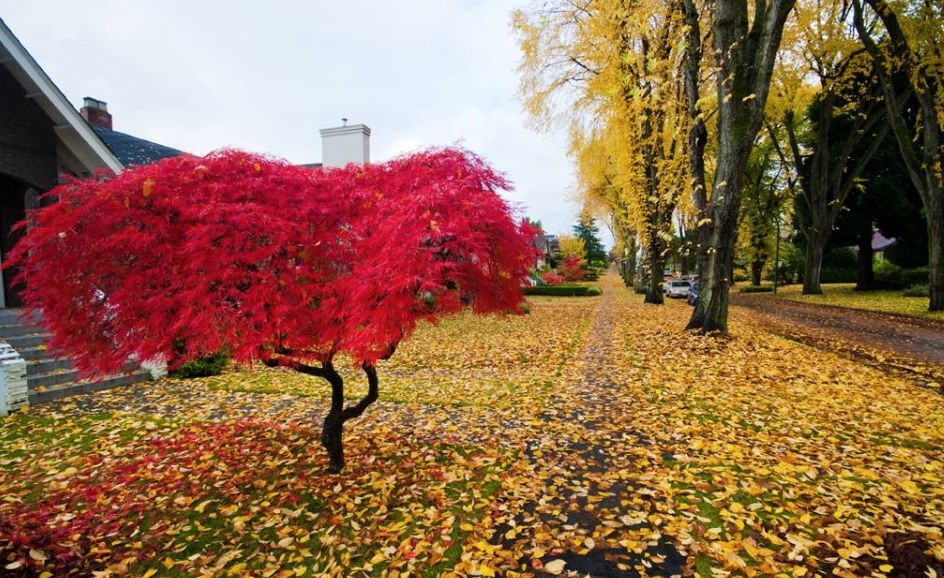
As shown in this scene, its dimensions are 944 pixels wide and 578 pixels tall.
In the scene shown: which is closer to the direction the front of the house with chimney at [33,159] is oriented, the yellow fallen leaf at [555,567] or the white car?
the yellow fallen leaf

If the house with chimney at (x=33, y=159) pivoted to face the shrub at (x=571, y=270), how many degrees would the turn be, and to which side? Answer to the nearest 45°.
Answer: approximately 90° to its left

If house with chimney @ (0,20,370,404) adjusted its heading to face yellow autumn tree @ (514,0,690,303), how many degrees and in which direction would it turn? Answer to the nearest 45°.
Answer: approximately 45° to its left

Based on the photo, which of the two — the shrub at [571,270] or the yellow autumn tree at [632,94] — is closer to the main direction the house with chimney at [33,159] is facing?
the yellow autumn tree

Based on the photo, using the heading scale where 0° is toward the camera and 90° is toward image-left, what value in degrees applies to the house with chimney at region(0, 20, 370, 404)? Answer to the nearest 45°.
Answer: approximately 315°

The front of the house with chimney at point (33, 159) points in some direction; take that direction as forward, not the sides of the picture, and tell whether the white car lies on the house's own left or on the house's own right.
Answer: on the house's own left

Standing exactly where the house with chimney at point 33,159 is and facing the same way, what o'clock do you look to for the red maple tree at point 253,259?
The red maple tree is roughly at 1 o'clock from the house with chimney.

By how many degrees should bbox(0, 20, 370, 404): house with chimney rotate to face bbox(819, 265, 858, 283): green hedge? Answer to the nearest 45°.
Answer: approximately 45° to its left
